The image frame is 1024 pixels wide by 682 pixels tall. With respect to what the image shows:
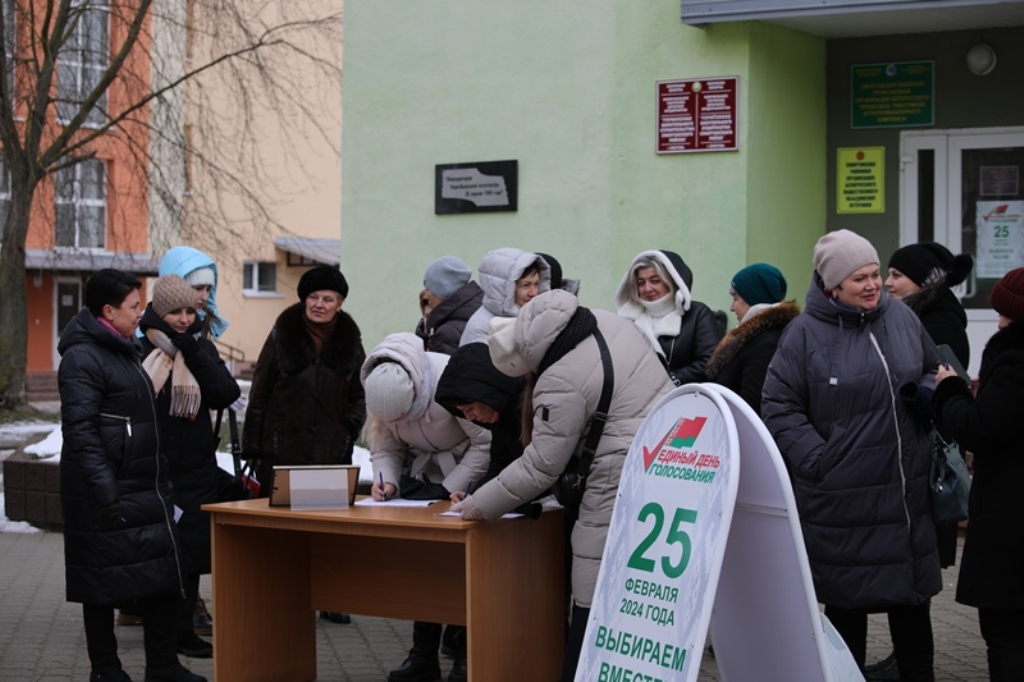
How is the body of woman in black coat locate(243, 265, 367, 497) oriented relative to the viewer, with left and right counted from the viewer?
facing the viewer

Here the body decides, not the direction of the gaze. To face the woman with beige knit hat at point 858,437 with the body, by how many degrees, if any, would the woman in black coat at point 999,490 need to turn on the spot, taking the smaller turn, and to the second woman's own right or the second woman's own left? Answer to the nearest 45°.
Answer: approximately 45° to the second woman's own right

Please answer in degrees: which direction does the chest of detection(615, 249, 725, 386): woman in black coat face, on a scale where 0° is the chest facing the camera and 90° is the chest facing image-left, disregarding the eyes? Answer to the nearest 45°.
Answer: approximately 45°

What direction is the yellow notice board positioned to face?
toward the camera

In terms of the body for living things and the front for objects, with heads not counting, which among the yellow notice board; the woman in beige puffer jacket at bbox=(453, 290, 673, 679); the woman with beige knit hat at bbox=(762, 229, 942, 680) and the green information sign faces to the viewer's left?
the woman in beige puffer jacket

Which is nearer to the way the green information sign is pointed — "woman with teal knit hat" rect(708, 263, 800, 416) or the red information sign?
the woman with teal knit hat

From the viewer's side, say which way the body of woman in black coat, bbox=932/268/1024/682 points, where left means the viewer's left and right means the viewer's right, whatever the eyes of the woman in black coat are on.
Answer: facing to the left of the viewer

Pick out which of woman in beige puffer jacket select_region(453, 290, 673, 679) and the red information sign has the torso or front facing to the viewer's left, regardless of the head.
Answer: the woman in beige puffer jacket

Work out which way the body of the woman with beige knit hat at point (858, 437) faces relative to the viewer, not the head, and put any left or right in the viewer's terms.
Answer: facing the viewer and to the right of the viewer

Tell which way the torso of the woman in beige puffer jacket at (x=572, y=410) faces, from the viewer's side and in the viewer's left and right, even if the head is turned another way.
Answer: facing to the left of the viewer

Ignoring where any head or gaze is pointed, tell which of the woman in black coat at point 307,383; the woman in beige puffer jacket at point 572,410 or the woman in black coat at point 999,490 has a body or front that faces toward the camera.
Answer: the woman in black coat at point 307,383

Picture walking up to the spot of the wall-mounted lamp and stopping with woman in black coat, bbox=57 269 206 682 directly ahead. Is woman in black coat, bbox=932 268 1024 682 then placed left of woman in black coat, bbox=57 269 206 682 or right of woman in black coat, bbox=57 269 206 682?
left

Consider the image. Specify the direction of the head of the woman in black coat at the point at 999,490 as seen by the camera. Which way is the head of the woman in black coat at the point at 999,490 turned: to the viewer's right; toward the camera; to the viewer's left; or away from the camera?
to the viewer's left

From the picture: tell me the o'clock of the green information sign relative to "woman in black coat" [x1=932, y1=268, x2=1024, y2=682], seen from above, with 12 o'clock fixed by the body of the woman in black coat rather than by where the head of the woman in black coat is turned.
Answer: The green information sign is roughly at 3 o'clock from the woman in black coat.
